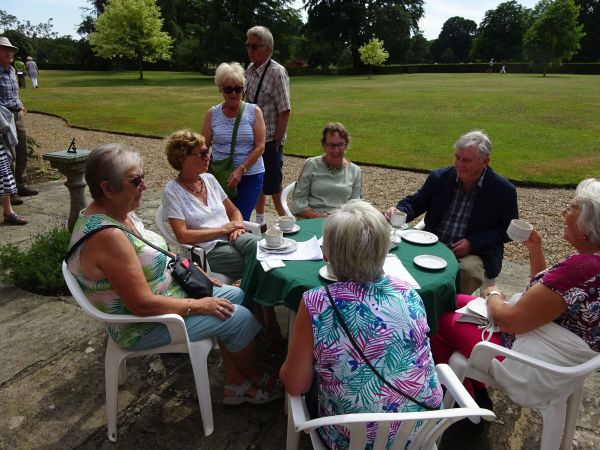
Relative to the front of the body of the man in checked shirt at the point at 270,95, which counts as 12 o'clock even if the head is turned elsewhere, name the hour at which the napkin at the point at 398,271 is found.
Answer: The napkin is roughly at 10 o'clock from the man in checked shirt.

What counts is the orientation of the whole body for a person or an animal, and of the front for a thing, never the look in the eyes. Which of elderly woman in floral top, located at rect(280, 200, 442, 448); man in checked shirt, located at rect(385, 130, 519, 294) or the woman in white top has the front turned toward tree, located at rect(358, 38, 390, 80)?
the elderly woman in floral top

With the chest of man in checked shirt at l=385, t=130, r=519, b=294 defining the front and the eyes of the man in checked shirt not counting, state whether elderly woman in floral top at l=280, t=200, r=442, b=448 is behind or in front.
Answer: in front

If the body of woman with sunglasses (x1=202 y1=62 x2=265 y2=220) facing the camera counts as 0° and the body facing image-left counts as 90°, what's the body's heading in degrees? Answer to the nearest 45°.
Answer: approximately 0°

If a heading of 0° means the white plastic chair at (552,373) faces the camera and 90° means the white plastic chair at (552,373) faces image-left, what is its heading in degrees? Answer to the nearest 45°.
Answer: approximately 135°

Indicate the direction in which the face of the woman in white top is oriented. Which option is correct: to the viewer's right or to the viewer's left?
to the viewer's right

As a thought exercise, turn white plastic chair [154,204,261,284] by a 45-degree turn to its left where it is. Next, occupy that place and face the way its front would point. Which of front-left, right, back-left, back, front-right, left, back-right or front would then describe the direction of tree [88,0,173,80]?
left

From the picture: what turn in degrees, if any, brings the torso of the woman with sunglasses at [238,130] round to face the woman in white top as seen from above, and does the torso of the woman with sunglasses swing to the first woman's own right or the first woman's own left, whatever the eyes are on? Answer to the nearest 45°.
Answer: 0° — they already face them

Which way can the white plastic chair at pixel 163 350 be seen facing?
to the viewer's right

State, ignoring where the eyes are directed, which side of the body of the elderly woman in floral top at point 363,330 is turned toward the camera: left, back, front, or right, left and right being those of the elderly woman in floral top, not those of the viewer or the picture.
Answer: back

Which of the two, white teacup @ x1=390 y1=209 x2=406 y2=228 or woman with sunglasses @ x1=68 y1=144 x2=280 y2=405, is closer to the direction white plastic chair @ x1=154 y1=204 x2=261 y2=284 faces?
the white teacup

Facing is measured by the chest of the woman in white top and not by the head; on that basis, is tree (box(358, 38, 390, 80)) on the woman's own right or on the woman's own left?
on the woman's own left

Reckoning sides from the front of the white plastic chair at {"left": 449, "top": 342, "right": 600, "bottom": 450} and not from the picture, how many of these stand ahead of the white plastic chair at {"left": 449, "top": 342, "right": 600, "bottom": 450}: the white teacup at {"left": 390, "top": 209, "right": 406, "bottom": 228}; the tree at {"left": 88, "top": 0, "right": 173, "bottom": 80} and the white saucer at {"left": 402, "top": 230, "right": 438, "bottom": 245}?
3

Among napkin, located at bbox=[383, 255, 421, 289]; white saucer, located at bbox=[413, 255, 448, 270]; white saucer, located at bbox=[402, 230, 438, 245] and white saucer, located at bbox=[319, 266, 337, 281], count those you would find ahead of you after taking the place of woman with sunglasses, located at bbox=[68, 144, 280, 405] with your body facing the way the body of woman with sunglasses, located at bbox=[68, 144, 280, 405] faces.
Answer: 4

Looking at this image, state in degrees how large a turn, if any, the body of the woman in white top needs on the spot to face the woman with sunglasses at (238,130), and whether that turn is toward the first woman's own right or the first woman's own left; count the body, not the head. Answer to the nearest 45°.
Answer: approximately 135° to the first woman's own left

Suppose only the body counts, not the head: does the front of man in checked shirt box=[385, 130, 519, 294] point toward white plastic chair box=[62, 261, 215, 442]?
yes

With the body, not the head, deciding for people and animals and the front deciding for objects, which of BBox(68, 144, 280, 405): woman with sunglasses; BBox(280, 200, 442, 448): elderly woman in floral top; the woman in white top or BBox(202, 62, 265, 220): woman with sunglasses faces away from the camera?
the elderly woman in floral top

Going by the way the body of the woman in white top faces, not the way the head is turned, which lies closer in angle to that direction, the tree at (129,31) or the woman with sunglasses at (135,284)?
the woman with sunglasses

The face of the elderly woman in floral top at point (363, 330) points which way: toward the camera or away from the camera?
away from the camera
